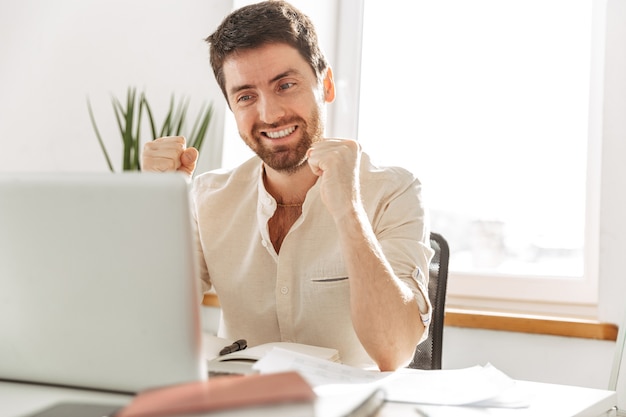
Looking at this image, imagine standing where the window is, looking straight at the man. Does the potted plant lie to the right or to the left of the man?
right

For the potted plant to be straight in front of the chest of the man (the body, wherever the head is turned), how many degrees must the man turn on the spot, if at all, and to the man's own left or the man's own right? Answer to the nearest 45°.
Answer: approximately 90° to the man's own right

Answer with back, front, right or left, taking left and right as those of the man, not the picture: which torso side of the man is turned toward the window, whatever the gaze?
back

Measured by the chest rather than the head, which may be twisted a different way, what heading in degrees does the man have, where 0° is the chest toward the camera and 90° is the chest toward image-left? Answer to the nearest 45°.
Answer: approximately 45°

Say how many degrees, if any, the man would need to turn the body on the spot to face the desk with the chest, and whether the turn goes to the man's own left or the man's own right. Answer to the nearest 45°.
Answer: approximately 45° to the man's own left

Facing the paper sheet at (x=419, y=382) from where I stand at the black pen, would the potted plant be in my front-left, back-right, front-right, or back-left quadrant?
back-left
